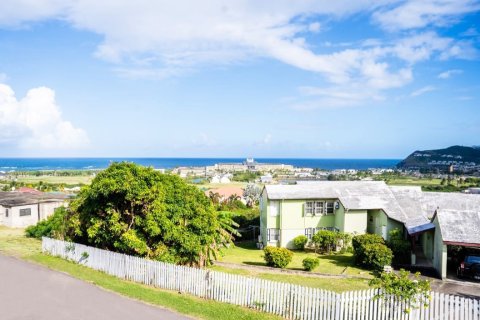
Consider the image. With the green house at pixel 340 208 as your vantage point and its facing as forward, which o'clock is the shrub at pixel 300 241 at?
The shrub is roughly at 2 o'clock from the green house.

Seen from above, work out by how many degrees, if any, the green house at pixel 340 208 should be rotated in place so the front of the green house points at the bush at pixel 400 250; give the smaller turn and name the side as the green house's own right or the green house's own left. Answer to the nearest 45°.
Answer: approximately 45° to the green house's own left

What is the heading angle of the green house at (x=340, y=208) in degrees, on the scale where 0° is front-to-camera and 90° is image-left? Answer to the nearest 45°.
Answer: approximately 0°

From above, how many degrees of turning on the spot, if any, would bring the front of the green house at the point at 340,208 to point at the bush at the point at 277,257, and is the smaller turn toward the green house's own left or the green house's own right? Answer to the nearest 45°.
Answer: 0° — it already faces it

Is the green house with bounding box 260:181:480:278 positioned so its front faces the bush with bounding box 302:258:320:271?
yes

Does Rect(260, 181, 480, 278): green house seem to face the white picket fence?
yes

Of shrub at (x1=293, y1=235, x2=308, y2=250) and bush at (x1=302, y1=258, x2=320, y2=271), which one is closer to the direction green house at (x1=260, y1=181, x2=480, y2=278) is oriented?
the bush

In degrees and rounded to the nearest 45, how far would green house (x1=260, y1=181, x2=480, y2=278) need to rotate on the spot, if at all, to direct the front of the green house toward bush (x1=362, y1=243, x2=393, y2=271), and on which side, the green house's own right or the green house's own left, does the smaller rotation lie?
0° — it already faces it

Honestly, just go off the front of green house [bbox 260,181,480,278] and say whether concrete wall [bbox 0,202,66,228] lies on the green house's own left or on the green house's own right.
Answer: on the green house's own right
